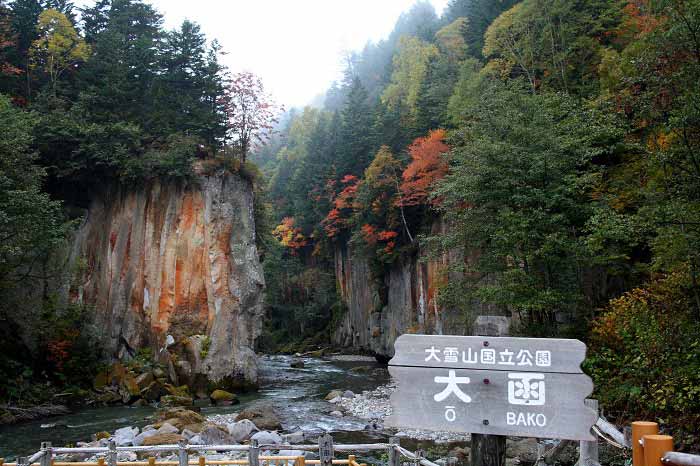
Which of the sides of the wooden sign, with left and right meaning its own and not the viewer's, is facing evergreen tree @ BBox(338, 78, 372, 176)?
back

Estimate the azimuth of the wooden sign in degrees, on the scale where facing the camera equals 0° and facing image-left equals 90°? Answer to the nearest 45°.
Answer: approximately 0°

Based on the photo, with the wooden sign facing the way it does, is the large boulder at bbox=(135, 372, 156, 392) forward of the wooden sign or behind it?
behind

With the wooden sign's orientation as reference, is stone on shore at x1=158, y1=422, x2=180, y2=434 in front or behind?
behind

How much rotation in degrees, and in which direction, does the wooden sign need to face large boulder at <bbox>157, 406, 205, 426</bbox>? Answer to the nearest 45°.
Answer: approximately 135° to its right

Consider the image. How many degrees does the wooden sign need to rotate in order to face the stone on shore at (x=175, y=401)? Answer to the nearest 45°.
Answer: approximately 135° to its right

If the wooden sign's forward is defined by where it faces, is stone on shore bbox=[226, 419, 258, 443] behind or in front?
behind

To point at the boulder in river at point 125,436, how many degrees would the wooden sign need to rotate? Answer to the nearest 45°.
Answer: approximately 135° to its right

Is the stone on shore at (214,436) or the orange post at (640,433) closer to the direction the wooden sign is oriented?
the orange post

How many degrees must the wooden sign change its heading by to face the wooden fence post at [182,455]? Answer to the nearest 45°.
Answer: approximately 135° to its right

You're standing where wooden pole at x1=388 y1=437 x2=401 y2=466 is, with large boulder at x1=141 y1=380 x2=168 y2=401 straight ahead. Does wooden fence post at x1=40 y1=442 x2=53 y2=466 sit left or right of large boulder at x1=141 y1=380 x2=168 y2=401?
left
